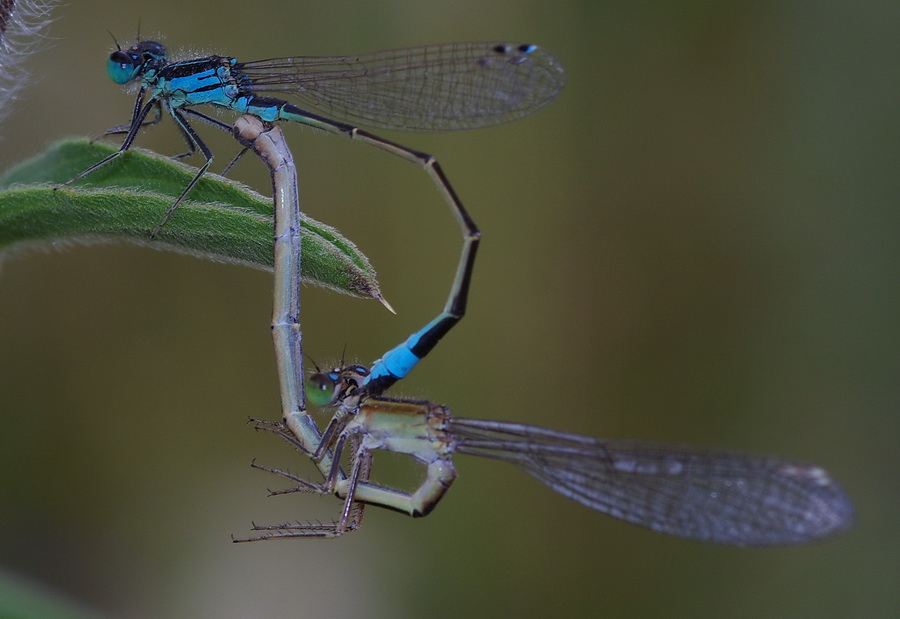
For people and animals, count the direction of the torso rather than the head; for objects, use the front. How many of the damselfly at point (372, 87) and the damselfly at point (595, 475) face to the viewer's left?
2

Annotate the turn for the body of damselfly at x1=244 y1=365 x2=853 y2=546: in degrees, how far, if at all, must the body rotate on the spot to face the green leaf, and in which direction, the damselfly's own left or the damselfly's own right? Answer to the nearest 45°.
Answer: approximately 45° to the damselfly's own left

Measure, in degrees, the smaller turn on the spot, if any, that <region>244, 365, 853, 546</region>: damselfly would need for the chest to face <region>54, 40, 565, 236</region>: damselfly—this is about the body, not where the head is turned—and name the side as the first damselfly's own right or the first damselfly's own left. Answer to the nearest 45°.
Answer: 0° — it already faces it

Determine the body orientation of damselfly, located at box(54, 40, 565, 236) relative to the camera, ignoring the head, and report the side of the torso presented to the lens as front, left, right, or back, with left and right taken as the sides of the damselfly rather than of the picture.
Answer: left

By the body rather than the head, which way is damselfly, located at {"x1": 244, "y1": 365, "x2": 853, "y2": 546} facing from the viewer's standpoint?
to the viewer's left
